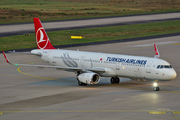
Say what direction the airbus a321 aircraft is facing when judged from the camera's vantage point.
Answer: facing the viewer and to the right of the viewer
